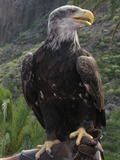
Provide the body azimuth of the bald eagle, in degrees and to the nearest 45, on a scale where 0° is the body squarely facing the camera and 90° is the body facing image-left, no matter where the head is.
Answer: approximately 0°
